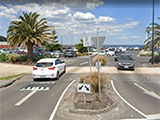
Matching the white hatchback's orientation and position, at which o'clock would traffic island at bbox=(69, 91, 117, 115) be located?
The traffic island is roughly at 4 o'clock from the white hatchback.

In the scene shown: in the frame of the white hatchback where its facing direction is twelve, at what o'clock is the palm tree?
The palm tree is roughly at 10 o'clock from the white hatchback.

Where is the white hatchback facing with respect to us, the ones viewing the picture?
facing away from the viewer and to the right of the viewer

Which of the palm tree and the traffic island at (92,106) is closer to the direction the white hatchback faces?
the palm tree
